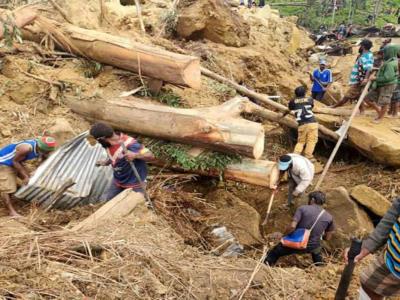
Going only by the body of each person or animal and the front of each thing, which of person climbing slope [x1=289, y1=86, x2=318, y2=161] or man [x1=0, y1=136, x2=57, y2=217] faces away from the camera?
the person climbing slope

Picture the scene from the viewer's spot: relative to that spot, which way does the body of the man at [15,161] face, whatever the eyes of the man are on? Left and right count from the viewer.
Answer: facing to the right of the viewer

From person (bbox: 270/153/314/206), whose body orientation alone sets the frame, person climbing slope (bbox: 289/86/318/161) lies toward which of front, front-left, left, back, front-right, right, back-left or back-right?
back-right

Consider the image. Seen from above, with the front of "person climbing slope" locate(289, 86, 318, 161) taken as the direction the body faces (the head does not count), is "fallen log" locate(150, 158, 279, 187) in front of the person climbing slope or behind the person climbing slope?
behind

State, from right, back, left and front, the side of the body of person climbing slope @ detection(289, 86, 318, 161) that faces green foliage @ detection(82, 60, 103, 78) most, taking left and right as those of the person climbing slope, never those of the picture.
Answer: left

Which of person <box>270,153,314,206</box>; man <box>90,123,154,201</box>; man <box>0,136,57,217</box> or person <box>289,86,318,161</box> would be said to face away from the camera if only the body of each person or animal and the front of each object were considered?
person <box>289,86,318,161</box>

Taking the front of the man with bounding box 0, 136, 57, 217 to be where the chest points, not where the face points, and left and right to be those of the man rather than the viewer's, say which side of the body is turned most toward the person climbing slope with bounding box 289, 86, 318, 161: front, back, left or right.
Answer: front

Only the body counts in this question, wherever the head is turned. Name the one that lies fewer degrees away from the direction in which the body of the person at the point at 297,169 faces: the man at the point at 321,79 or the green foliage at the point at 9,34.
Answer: the green foliage

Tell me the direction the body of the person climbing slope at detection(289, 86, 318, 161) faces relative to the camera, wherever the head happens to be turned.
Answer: away from the camera

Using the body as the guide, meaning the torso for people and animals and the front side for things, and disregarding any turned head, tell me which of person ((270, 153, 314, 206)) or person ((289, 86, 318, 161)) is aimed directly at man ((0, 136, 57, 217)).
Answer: person ((270, 153, 314, 206))

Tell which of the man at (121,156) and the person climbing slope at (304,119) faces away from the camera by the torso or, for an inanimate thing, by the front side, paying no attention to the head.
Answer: the person climbing slope

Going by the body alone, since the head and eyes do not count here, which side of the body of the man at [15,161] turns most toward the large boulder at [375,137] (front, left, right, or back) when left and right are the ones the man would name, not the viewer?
front

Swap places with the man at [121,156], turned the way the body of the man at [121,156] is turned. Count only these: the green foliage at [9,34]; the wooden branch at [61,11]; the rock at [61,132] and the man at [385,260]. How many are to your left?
1

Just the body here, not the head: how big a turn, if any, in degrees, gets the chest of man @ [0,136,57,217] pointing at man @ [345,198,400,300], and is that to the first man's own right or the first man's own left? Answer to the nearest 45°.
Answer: approximately 45° to the first man's own right
